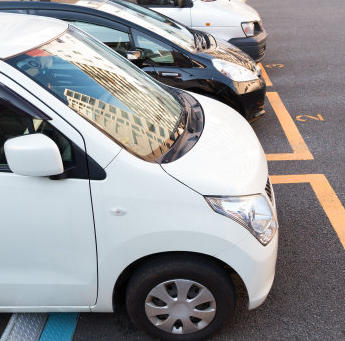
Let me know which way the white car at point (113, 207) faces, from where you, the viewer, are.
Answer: facing to the right of the viewer

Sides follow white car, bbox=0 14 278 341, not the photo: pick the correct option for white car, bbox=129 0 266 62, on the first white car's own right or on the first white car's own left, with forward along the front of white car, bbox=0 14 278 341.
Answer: on the first white car's own left
